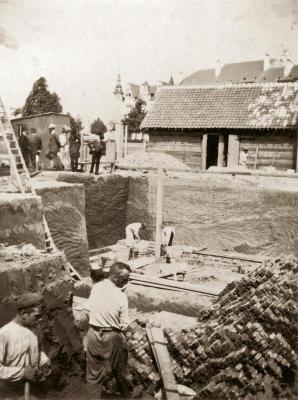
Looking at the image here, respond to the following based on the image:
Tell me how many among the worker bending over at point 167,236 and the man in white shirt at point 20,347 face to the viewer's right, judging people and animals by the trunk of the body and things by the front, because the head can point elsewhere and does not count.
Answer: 1

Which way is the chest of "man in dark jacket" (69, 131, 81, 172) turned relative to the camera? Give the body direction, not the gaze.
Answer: toward the camera

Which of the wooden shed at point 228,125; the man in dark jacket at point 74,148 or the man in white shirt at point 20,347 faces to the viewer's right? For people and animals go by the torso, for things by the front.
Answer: the man in white shirt

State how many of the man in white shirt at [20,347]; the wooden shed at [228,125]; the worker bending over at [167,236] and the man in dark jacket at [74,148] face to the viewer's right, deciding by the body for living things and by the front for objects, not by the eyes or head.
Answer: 1

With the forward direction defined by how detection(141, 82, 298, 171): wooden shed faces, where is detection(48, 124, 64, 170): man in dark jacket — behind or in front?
in front

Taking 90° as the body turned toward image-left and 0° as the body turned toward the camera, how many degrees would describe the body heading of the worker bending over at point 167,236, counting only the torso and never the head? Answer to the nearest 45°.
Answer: approximately 90°

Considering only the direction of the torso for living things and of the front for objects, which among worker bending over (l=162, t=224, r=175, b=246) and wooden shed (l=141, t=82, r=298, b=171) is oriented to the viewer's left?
the worker bending over

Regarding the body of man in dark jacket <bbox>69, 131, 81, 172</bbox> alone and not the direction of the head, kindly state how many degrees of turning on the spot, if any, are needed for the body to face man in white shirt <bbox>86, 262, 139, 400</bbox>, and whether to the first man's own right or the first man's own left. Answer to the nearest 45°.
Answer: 0° — they already face them

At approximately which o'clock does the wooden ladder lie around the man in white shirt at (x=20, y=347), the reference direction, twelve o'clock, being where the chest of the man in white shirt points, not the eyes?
The wooden ladder is roughly at 9 o'clock from the man in white shirt.

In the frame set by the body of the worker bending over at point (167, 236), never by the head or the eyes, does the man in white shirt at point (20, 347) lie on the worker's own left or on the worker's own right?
on the worker's own left

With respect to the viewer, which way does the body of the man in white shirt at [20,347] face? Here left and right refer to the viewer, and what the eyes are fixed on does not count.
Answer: facing to the right of the viewer

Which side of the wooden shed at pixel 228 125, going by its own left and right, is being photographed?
front

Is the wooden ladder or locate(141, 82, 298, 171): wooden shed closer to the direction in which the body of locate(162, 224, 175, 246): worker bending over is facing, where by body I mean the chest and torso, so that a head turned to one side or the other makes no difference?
the wooden ladder

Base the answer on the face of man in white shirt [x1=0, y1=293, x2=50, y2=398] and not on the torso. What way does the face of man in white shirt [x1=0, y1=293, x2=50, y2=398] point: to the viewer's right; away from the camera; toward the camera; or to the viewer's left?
to the viewer's right

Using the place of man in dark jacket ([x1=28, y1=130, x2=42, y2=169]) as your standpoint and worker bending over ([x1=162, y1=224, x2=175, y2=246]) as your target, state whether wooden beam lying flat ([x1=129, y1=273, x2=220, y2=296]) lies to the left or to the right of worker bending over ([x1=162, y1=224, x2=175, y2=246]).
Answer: right

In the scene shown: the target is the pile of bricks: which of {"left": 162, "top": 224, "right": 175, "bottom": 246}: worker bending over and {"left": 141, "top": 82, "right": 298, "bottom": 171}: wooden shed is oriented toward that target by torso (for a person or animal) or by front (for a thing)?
the wooden shed

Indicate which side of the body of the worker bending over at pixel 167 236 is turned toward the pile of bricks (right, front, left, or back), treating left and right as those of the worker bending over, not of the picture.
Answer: left
